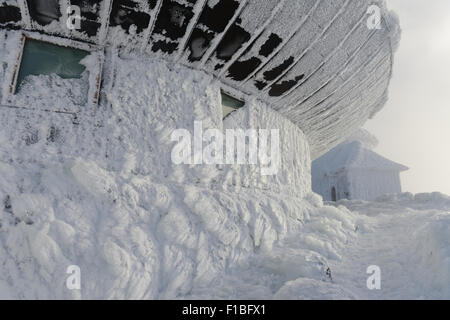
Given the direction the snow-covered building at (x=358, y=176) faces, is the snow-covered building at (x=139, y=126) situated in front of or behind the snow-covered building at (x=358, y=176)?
in front

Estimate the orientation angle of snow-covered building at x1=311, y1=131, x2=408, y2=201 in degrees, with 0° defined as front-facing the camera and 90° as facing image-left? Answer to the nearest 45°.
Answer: approximately 45°
